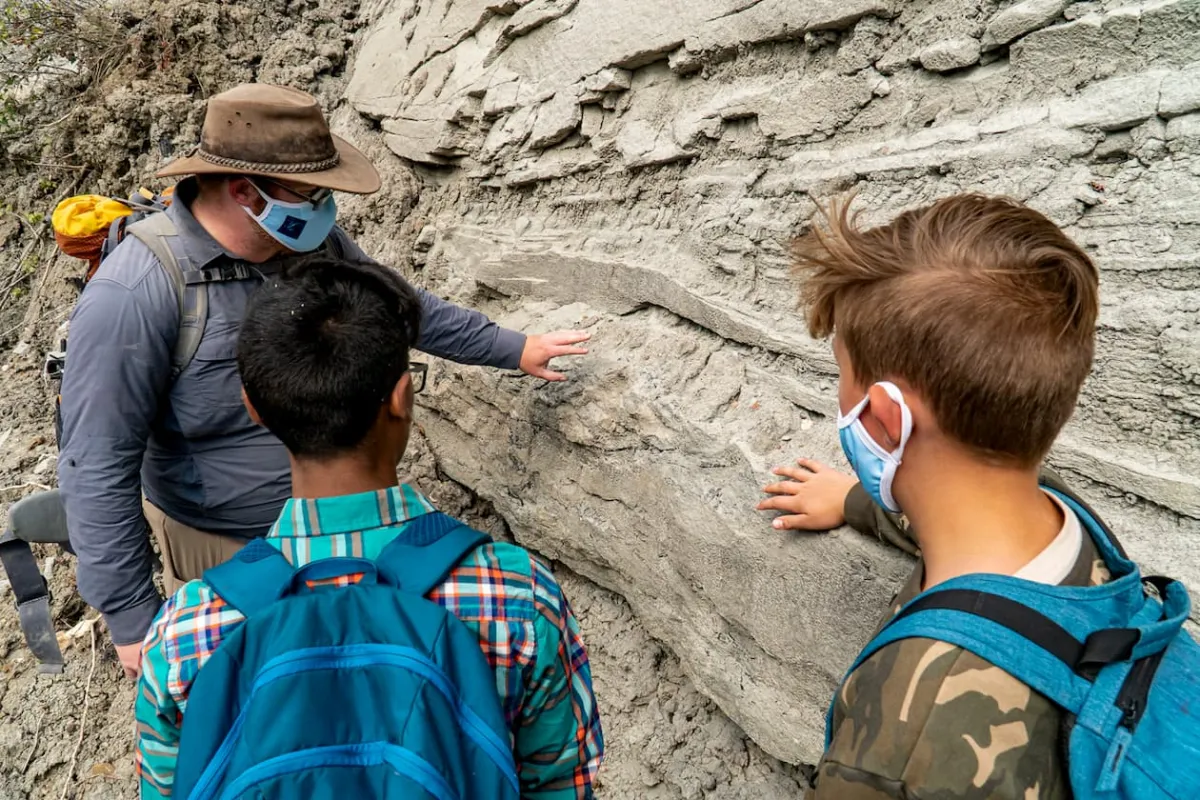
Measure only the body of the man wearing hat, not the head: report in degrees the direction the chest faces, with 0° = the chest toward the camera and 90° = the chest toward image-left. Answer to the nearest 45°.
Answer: approximately 315°

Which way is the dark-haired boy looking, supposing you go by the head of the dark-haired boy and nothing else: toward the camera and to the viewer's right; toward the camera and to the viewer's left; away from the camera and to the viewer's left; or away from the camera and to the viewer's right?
away from the camera and to the viewer's right
